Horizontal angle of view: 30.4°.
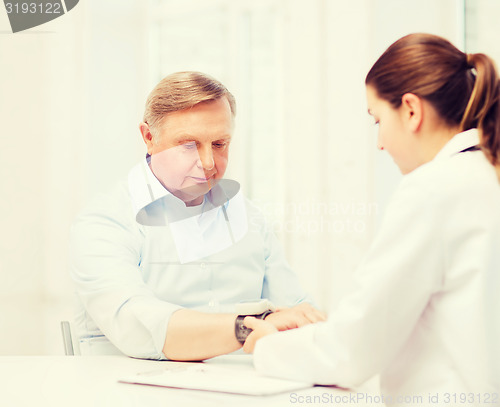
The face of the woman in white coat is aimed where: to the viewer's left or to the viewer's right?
to the viewer's left

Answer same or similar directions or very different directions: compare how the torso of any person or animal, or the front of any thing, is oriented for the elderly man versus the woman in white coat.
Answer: very different directions

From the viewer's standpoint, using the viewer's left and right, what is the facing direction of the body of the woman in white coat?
facing away from the viewer and to the left of the viewer

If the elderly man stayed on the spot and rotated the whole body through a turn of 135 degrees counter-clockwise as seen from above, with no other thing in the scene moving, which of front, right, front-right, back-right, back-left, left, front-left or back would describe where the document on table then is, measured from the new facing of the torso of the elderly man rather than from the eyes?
back

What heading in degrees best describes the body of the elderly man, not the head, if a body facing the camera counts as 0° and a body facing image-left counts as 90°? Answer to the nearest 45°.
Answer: approximately 315°

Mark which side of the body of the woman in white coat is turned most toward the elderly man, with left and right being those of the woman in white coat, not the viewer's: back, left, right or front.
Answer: front
